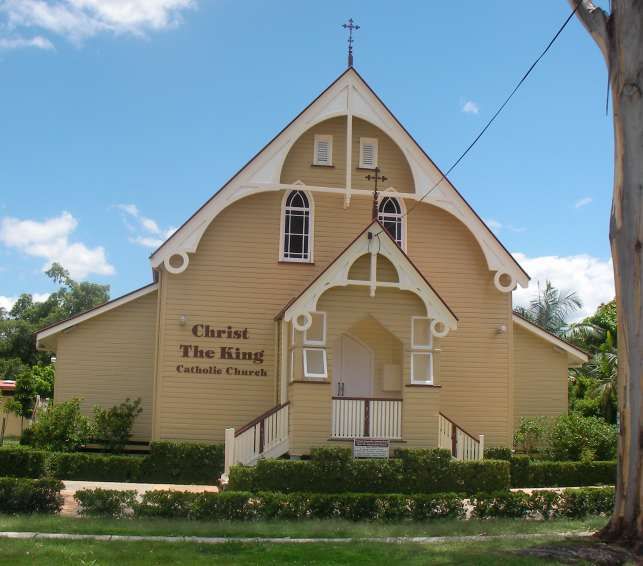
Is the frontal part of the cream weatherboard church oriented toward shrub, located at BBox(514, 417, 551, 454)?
no

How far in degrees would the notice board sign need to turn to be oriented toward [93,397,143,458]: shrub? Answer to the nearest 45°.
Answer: approximately 135° to its right

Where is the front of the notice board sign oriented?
toward the camera

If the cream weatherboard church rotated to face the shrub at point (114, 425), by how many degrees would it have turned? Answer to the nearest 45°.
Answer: approximately 90° to its right

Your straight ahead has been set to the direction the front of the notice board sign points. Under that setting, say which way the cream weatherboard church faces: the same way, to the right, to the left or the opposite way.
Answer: the same way

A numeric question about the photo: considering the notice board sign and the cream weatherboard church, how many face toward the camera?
2

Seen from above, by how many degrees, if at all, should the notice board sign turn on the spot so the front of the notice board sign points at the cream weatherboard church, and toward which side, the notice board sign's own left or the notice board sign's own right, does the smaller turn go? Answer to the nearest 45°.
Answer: approximately 135° to the notice board sign's own right

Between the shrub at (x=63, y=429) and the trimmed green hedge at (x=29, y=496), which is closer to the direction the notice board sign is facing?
the trimmed green hedge

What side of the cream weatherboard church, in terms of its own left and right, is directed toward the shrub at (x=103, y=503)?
front

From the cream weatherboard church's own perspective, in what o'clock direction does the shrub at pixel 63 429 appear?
The shrub is roughly at 3 o'clock from the cream weatherboard church.

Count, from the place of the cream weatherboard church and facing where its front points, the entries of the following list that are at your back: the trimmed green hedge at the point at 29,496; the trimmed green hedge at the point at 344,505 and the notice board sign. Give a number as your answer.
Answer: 0
